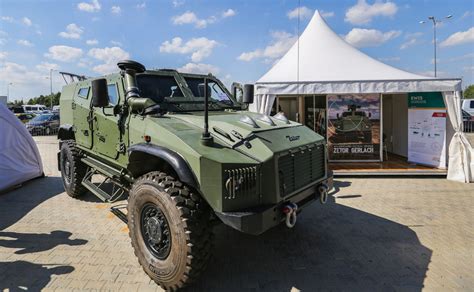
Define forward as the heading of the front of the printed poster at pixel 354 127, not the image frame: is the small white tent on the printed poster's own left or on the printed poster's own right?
on the printed poster's own right

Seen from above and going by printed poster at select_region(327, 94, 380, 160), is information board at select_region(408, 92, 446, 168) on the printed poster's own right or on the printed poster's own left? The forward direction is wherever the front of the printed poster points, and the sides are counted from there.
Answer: on the printed poster's own left

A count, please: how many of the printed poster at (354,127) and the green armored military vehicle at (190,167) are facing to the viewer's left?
0

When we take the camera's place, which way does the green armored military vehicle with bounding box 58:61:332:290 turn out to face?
facing the viewer and to the right of the viewer

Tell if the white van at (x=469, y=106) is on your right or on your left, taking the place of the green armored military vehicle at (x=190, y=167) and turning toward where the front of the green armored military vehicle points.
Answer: on your left

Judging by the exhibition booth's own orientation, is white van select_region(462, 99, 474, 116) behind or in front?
behind

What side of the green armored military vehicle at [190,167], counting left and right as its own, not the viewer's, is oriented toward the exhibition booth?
left

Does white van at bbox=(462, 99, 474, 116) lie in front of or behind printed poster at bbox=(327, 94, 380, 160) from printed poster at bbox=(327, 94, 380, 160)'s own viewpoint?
behind

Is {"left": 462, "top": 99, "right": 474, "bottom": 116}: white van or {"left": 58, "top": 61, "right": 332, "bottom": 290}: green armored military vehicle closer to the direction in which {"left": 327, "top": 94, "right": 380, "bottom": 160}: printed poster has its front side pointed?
the green armored military vehicle

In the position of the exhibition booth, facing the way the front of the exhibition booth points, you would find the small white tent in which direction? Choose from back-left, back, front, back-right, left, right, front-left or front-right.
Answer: front-right

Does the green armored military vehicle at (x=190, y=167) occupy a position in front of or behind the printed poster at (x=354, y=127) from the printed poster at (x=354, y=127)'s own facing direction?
in front
